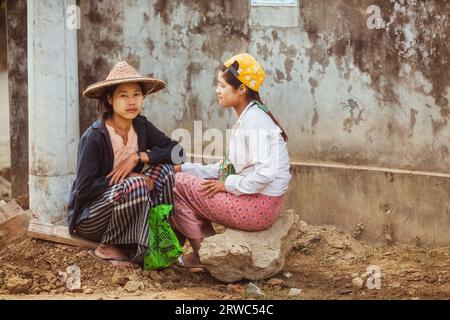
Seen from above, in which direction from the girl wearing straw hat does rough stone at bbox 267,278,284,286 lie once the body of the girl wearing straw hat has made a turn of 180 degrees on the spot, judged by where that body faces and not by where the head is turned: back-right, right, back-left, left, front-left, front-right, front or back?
back-right

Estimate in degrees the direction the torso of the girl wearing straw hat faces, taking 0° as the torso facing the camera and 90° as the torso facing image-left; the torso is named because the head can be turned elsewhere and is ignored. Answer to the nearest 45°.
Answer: approximately 315°

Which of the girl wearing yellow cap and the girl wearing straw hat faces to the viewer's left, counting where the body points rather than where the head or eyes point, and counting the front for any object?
the girl wearing yellow cap

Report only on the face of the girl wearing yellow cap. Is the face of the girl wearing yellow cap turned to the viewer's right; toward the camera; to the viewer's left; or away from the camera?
to the viewer's left

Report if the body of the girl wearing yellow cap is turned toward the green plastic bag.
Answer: yes

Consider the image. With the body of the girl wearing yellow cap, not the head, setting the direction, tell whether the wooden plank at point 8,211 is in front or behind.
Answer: in front

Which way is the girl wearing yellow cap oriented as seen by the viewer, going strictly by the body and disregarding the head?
to the viewer's left

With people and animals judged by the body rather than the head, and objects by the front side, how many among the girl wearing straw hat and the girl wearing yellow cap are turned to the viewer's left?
1
